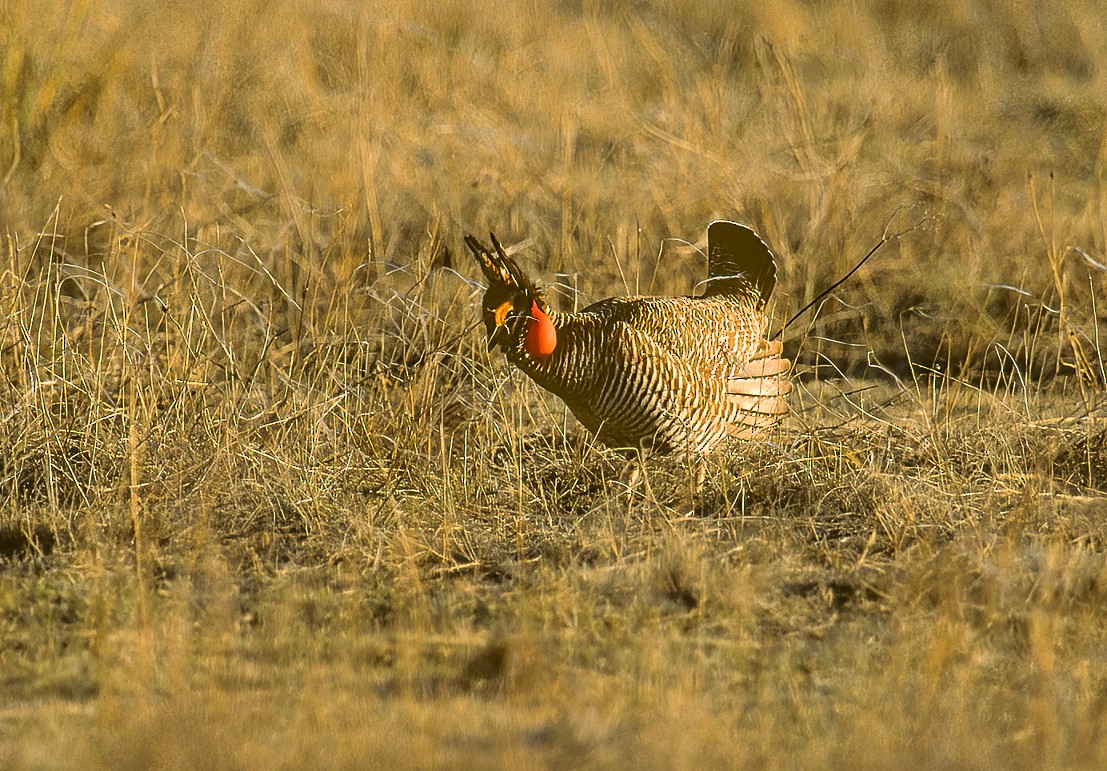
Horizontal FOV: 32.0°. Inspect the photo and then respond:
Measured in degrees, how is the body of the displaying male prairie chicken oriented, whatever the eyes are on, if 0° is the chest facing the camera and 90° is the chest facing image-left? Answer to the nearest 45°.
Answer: approximately 90°
